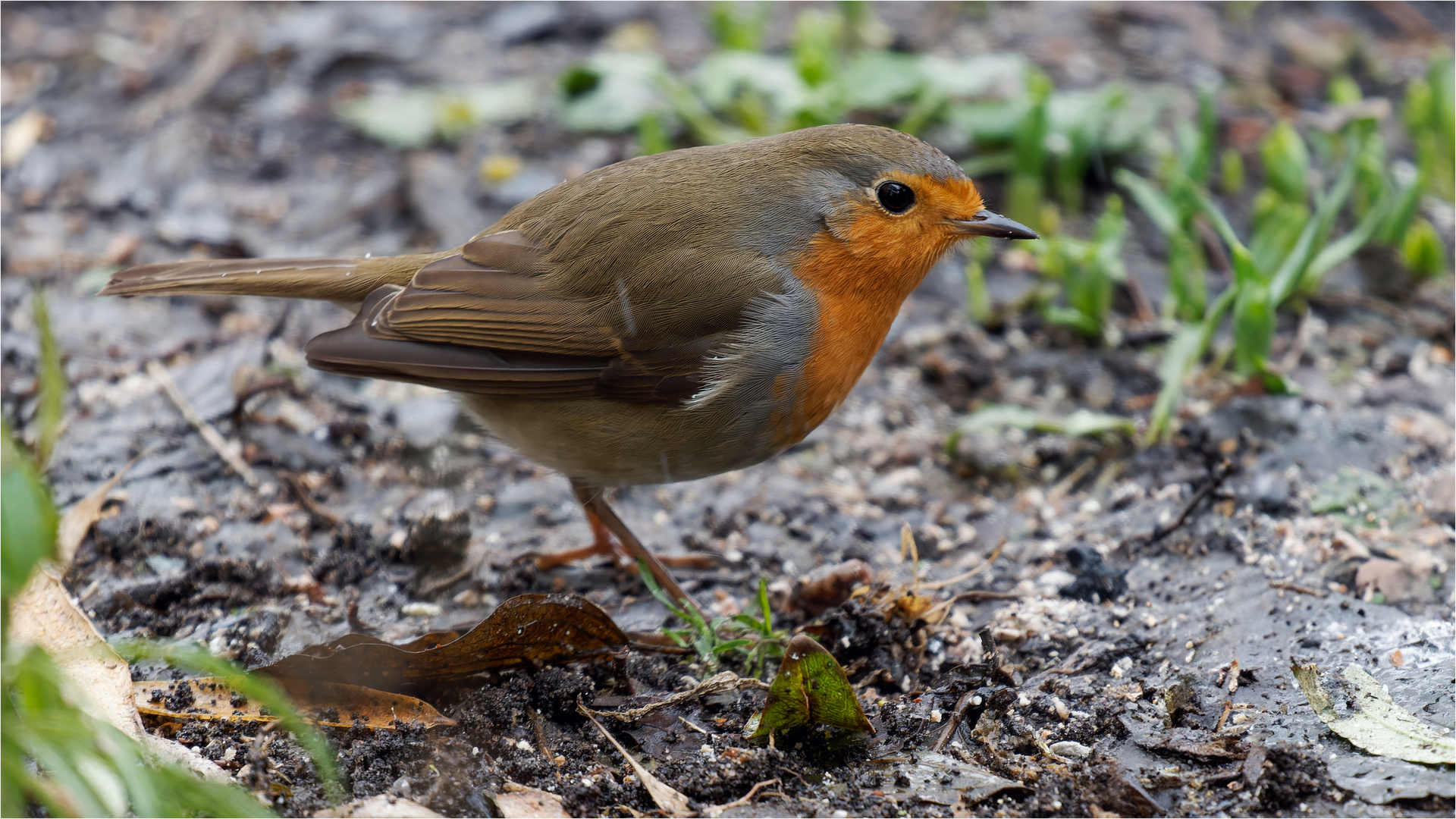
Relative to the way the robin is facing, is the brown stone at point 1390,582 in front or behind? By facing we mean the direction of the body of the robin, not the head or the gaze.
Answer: in front

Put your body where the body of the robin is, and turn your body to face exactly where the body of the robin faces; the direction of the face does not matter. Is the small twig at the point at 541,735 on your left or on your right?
on your right

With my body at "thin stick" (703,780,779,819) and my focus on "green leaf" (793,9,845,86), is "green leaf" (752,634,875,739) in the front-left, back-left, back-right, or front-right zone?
front-right

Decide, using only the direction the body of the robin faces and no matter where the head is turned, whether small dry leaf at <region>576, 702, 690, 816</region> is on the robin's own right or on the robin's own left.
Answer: on the robin's own right

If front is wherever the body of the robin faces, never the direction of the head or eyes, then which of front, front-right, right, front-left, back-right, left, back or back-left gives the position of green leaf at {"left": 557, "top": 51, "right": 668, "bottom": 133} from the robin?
left

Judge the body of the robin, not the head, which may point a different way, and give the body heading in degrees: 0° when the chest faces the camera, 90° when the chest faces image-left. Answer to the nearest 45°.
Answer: approximately 270°

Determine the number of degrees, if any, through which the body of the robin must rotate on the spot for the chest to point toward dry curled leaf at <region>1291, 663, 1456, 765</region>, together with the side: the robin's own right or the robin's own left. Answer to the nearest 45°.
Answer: approximately 45° to the robin's own right

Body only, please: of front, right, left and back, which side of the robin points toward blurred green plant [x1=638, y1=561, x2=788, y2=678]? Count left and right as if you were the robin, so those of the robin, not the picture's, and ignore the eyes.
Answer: right

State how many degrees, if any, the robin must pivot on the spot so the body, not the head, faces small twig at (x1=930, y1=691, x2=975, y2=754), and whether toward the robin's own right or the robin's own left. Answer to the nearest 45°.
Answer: approximately 90° to the robin's own right

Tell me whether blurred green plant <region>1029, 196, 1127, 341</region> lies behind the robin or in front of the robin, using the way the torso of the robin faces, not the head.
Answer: in front

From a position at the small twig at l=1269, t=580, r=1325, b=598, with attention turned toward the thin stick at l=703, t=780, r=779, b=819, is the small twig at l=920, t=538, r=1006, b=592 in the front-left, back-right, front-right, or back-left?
front-right

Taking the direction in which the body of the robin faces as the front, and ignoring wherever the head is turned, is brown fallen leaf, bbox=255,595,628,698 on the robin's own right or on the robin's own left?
on the robin's own right

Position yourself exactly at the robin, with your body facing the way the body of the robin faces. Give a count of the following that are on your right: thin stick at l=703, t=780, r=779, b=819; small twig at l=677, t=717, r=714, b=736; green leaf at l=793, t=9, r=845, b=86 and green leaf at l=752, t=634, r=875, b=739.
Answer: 3
